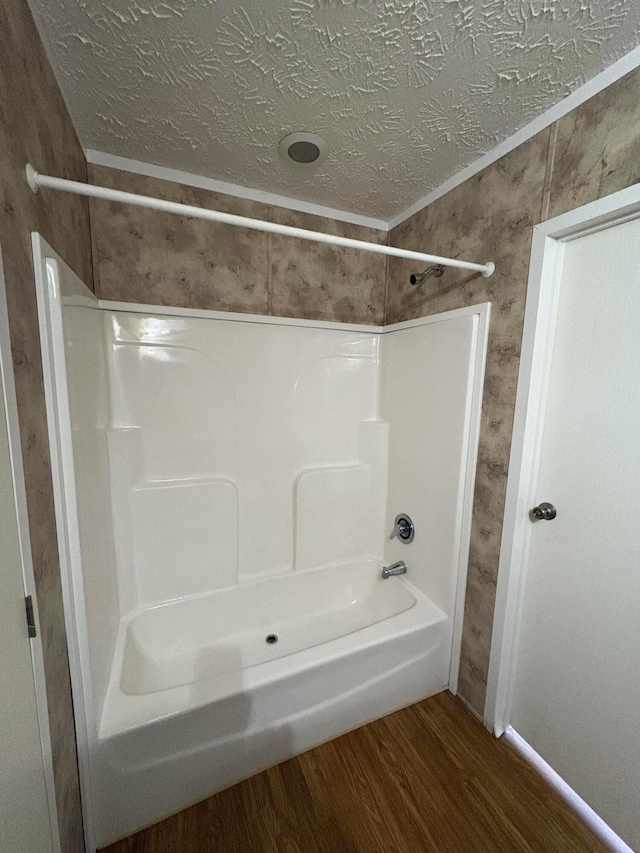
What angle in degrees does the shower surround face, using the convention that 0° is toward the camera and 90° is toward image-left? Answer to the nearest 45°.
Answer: approximately 315°

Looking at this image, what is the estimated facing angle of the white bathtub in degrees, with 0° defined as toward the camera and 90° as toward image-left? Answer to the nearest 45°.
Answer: approximately 315°

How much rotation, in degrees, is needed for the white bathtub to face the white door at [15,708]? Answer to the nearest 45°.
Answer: approximately 90° to its right

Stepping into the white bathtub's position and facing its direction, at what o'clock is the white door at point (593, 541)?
The white door is roughly at 11 o'clock from the white bathtub.
